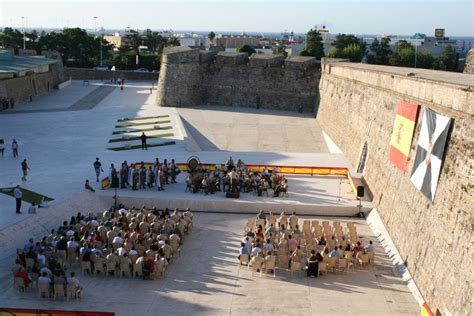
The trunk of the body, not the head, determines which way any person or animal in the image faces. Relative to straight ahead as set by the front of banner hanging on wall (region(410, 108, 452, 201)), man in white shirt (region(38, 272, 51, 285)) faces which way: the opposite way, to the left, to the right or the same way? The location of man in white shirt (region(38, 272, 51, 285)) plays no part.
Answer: to the right

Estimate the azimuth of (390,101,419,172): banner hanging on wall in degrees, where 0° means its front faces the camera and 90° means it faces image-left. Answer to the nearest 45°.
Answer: approximately 45°

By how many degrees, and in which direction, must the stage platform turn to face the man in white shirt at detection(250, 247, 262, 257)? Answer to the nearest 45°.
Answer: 0° — it already faces them

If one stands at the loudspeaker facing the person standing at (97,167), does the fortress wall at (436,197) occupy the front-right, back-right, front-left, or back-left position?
back-left

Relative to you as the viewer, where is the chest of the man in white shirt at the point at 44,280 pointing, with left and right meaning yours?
facing away from the viewer
